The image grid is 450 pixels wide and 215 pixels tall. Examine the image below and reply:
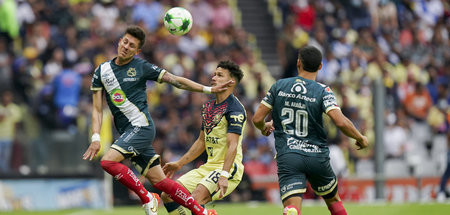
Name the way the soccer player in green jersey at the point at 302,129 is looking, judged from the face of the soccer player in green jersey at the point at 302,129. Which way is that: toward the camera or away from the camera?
away from the camera

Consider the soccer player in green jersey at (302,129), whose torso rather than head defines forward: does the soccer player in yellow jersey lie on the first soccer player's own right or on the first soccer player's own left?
on the first soccer player's own left

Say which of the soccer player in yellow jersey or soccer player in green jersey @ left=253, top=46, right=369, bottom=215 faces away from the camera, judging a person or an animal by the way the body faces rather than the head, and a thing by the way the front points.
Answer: the soccer player in green jersey

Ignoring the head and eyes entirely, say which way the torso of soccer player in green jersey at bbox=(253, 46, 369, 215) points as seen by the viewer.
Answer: away from the camera

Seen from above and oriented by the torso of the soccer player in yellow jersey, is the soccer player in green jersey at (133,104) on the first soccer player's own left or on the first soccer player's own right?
on the first soccer player's own right

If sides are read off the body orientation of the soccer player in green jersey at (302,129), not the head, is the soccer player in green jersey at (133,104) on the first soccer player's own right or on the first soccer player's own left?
on the first soccer player's own left

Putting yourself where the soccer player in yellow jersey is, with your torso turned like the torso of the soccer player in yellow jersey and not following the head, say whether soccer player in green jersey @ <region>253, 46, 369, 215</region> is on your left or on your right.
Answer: on your left

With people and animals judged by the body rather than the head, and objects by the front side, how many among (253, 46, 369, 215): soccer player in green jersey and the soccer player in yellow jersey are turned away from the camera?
1
